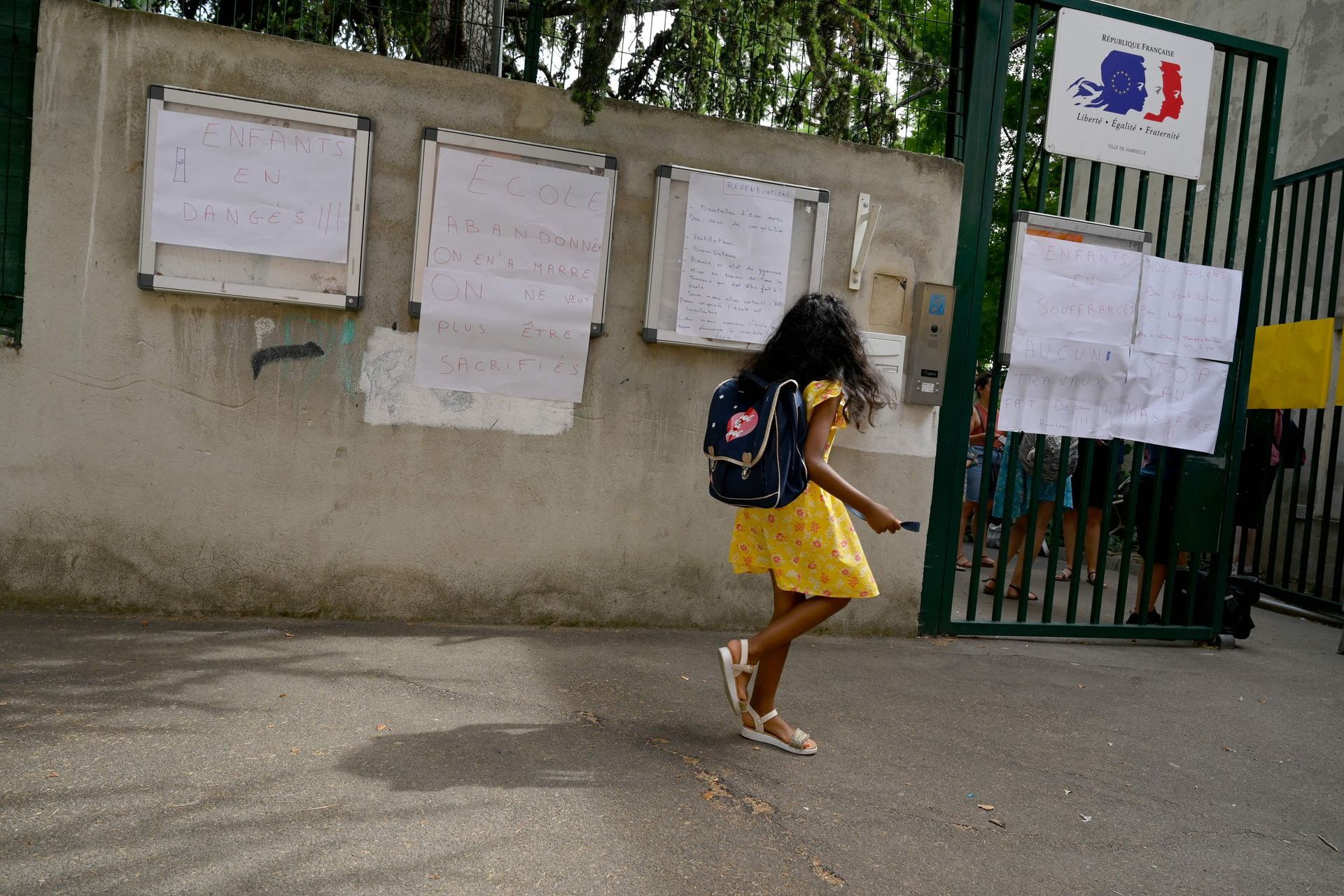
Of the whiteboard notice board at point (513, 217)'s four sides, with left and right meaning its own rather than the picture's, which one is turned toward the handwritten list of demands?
left

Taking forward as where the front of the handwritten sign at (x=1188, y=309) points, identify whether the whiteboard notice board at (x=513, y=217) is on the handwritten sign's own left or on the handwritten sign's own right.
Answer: on the handwritten sign's own right

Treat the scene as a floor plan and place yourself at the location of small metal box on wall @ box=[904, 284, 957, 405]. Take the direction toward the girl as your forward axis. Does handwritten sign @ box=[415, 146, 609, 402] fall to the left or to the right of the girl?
right

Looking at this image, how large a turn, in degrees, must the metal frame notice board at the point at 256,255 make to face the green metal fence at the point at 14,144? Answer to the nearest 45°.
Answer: approximately 90° to its right

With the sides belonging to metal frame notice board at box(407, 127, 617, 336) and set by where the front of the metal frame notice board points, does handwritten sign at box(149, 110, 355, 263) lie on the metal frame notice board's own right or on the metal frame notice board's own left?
on the metal frame notice board's own right

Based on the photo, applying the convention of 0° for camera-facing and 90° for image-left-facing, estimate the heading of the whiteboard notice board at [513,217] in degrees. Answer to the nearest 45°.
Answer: approximately 0°

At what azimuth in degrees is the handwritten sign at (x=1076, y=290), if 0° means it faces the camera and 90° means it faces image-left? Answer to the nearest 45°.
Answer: approximately 0°

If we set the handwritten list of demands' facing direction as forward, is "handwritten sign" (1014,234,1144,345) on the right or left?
on its left
